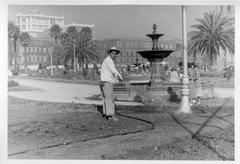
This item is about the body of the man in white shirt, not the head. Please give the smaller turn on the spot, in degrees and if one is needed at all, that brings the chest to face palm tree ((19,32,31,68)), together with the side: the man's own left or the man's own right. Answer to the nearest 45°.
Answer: approximately 135° to the man's own left

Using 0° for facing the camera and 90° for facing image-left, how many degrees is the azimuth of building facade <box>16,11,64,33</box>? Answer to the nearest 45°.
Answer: approximately 315°

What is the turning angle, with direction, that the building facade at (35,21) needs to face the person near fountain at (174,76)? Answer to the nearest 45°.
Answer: approximately 45° to its left

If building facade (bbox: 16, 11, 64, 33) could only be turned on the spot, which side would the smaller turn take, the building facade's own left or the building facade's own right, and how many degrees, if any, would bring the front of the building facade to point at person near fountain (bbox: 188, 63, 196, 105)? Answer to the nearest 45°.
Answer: approximately 45° to the building facade's own left

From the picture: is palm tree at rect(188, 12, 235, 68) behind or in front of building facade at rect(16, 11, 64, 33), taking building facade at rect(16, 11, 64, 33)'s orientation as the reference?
in front

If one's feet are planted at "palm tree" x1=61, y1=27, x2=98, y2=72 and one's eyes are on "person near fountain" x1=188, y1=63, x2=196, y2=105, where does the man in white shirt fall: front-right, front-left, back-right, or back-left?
front-right

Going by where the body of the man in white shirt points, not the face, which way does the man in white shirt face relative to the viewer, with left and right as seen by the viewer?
facing to the right of the viewer
